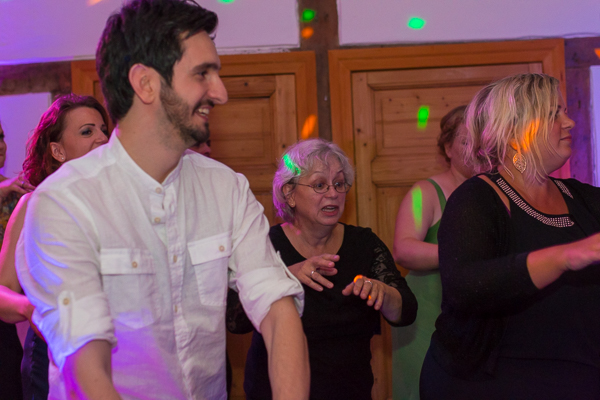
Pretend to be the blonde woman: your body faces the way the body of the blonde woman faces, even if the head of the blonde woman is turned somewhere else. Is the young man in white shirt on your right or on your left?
on your right

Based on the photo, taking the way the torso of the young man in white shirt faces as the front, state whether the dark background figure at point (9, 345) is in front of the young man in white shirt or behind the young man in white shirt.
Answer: behind

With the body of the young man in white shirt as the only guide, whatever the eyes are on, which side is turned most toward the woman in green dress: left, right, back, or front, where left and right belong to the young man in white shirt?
left

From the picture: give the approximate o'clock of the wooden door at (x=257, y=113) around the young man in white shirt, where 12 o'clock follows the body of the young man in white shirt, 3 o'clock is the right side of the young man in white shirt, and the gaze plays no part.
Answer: The wooden door is roughly at 8 o'clock from the young man in white shirt.

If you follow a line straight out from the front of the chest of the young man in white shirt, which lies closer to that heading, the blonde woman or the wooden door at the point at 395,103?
the blonde woman

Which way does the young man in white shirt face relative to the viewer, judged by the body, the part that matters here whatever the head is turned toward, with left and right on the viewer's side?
facing the viewer and to the right of the viewer

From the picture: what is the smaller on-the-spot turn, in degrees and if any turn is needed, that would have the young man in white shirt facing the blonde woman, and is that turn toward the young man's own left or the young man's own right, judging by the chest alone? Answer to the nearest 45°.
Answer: approximately 45° to the young man's own left

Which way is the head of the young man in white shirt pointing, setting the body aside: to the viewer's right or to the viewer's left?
to the viewer's right

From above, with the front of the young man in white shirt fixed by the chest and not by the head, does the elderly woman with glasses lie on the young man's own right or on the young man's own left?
on the young man's own left

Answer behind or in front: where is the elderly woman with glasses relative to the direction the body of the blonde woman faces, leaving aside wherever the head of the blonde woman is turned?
behind
